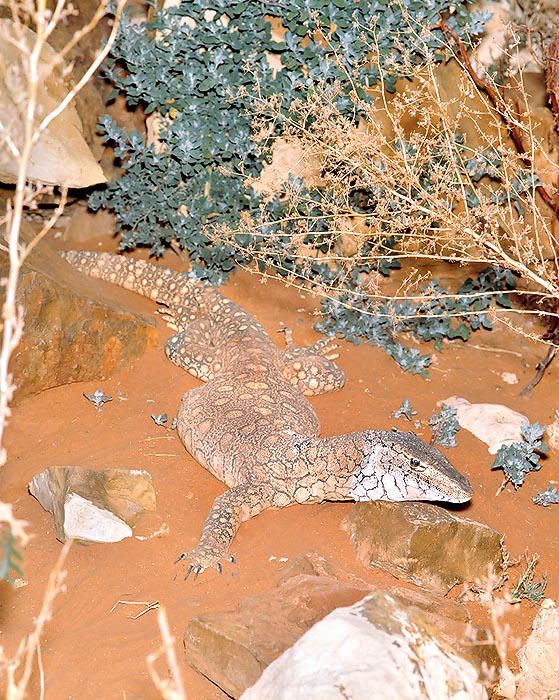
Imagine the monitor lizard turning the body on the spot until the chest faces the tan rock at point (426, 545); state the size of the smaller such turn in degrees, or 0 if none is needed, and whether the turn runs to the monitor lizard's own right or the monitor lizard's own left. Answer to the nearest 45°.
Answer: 0° — it already faces it

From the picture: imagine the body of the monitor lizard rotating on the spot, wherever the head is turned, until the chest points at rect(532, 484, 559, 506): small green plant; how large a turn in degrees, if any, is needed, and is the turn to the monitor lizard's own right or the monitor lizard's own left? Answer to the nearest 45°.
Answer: approximately 45° to the monitor lizard's own left

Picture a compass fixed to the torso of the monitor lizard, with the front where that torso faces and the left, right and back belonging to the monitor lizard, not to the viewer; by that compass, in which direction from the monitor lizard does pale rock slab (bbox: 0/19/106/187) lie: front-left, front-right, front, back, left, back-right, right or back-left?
back

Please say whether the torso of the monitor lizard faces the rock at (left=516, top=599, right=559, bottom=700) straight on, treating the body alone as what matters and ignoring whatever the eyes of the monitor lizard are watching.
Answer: yes

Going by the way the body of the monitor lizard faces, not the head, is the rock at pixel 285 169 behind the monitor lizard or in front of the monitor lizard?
behind

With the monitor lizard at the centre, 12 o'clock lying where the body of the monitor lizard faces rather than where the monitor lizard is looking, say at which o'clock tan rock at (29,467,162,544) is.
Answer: The tan rock is roughly at 3 o'clock from the monitor lizard.

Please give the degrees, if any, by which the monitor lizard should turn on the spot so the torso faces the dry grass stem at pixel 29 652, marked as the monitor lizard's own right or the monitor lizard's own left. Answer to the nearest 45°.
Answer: approximately 45° to the monitor lizard's own right

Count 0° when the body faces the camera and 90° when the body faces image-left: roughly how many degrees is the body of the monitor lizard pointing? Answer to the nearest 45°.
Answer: approximately 315°

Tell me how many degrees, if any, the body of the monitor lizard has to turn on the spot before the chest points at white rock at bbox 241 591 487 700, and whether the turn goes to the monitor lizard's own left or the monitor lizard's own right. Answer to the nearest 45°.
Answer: approximately 45° to the monitor lizard's own right

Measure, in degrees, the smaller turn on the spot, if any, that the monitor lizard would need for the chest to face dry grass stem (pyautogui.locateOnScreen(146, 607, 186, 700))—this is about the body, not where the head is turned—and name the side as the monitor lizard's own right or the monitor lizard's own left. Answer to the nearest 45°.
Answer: approximately 45° to the monitor lizard's own right

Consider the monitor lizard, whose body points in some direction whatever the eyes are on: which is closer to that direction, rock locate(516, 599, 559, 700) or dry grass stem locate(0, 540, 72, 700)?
the rock
